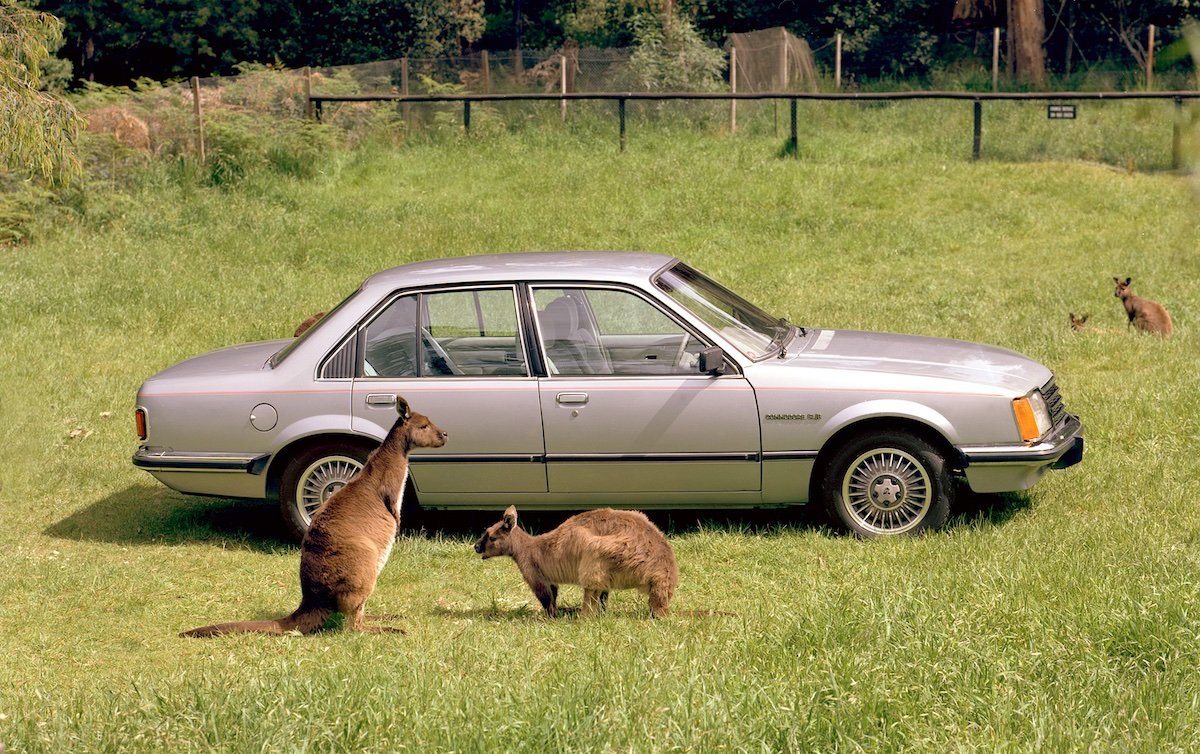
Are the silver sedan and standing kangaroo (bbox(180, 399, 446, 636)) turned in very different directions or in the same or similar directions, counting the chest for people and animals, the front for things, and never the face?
same or similar directions

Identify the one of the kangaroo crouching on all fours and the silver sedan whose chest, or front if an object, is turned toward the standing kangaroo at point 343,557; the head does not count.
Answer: the kangaroo crouching on all fours

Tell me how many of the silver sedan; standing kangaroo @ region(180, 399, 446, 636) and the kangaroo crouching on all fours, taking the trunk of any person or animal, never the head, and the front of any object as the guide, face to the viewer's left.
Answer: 1

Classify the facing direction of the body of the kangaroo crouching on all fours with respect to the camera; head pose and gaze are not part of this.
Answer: to the viewer's left

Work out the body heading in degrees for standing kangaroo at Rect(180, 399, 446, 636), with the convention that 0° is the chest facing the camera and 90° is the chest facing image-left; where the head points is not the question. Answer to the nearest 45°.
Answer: approximately 270°

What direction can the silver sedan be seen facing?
to the viewer's right

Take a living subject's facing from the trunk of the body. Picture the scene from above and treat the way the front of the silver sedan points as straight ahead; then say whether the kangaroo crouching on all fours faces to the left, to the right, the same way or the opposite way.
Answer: the opposite way

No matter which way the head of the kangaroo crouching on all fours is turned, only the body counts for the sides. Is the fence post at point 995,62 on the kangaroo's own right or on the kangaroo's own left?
on the kangaroo's own right

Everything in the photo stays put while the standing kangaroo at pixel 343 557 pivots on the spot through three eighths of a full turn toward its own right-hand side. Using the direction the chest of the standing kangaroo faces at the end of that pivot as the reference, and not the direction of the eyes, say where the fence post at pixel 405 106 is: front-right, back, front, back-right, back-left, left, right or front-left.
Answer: back-right

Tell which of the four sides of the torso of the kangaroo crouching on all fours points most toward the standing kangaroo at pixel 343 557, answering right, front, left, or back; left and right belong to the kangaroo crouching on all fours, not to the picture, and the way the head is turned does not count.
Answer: front

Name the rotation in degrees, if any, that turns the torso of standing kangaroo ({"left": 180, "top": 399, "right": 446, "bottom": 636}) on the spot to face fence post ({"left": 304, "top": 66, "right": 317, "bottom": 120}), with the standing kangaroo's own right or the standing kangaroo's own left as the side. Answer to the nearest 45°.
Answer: approximately 90° to the standing kangaroo's own left

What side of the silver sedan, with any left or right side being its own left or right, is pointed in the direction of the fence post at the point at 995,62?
left

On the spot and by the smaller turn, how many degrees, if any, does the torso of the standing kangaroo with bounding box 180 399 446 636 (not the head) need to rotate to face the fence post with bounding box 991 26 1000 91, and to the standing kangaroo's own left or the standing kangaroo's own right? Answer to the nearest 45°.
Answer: approximately 45° to the standing kangaroo's own left

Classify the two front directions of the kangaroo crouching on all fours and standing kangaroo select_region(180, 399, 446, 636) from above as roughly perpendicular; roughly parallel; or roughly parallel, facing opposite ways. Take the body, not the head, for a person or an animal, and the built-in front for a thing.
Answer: roughly parallel, facing opposite ways

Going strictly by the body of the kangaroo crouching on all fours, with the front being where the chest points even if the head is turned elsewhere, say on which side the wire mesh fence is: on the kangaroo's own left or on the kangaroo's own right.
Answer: on the kangaroo's own right

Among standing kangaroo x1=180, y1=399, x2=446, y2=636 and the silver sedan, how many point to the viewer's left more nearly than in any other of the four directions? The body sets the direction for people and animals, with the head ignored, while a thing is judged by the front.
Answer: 0

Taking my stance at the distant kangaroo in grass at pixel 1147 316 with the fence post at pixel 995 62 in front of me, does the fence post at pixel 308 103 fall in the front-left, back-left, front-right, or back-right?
front-left
